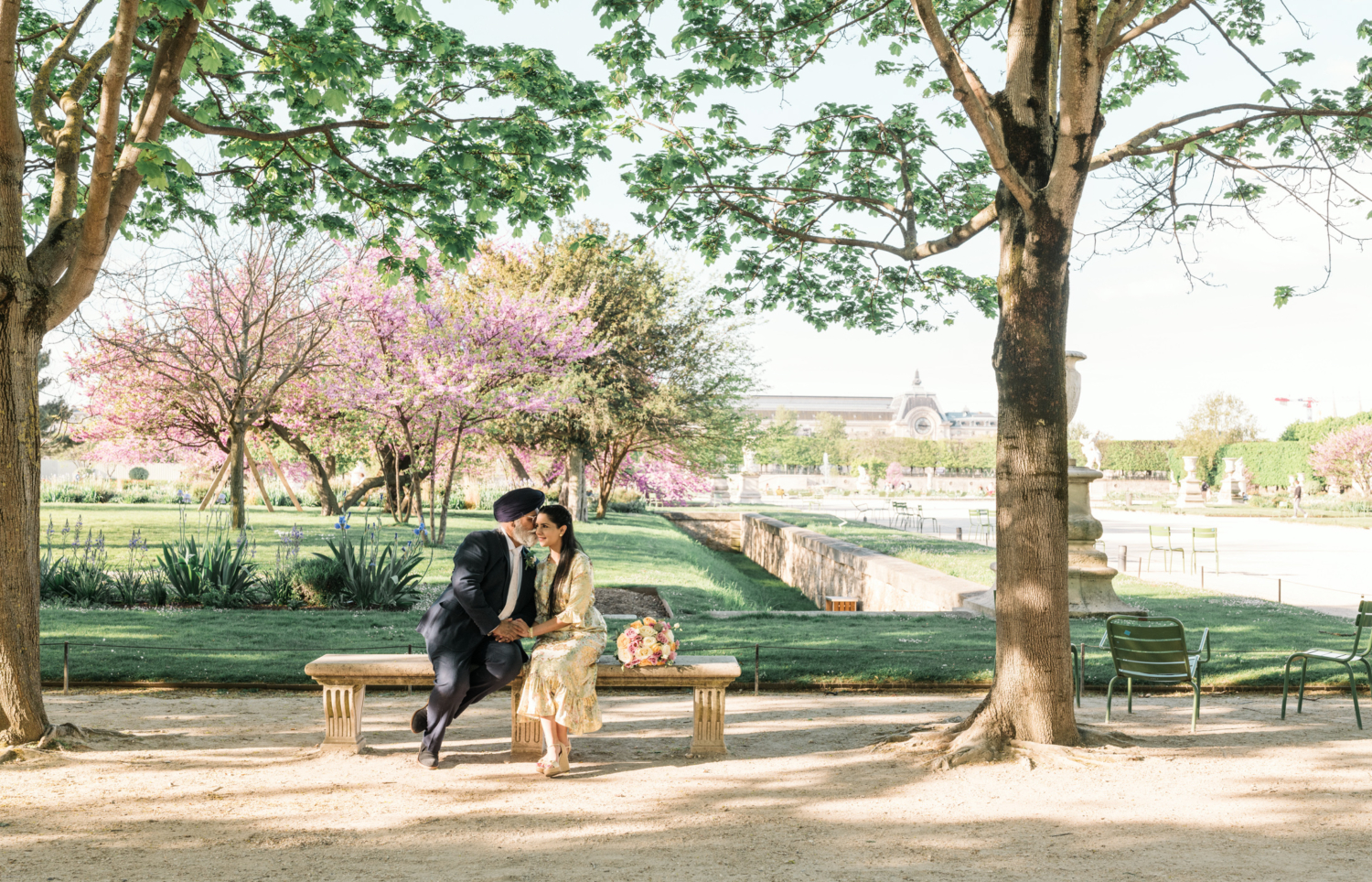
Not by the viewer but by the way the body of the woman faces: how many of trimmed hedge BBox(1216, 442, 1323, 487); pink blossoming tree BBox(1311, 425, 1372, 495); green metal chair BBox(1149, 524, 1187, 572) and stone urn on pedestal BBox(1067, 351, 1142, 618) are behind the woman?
4

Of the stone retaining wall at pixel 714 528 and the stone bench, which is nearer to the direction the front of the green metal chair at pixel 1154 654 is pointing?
the stone retaining wall

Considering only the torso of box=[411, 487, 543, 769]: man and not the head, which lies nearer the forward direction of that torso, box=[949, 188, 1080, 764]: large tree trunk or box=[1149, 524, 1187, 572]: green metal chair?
the large tree trunk

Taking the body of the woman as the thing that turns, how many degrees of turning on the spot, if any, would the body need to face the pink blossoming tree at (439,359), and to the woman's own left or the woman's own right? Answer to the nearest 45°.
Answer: approximately 135° to the woman's own right

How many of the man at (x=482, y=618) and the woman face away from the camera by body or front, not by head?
0

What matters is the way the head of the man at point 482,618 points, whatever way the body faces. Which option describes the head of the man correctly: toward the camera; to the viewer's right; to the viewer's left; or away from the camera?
to the viewer's right

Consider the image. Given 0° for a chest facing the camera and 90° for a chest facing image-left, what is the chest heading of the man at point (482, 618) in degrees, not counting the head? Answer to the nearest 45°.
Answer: approximately 315°

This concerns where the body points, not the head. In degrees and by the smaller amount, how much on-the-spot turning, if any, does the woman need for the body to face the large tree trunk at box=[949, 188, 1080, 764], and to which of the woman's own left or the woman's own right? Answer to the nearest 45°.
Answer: approximately 135° to the woman's own left
